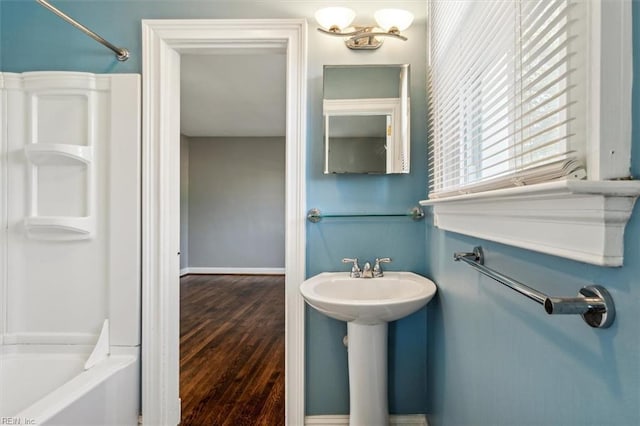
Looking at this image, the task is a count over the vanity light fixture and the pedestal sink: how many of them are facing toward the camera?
2

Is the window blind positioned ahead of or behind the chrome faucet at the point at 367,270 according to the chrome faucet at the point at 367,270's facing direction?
ahead

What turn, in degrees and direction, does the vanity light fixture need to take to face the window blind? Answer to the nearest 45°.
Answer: approximately 45° to its left

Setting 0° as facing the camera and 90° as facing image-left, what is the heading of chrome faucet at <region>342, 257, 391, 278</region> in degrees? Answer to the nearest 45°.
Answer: approximately 0°

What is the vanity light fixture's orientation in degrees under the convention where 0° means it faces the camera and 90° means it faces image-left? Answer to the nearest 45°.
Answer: approximately 0°

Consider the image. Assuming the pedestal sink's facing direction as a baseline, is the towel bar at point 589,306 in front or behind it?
in front

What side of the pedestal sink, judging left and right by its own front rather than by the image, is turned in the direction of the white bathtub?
right
